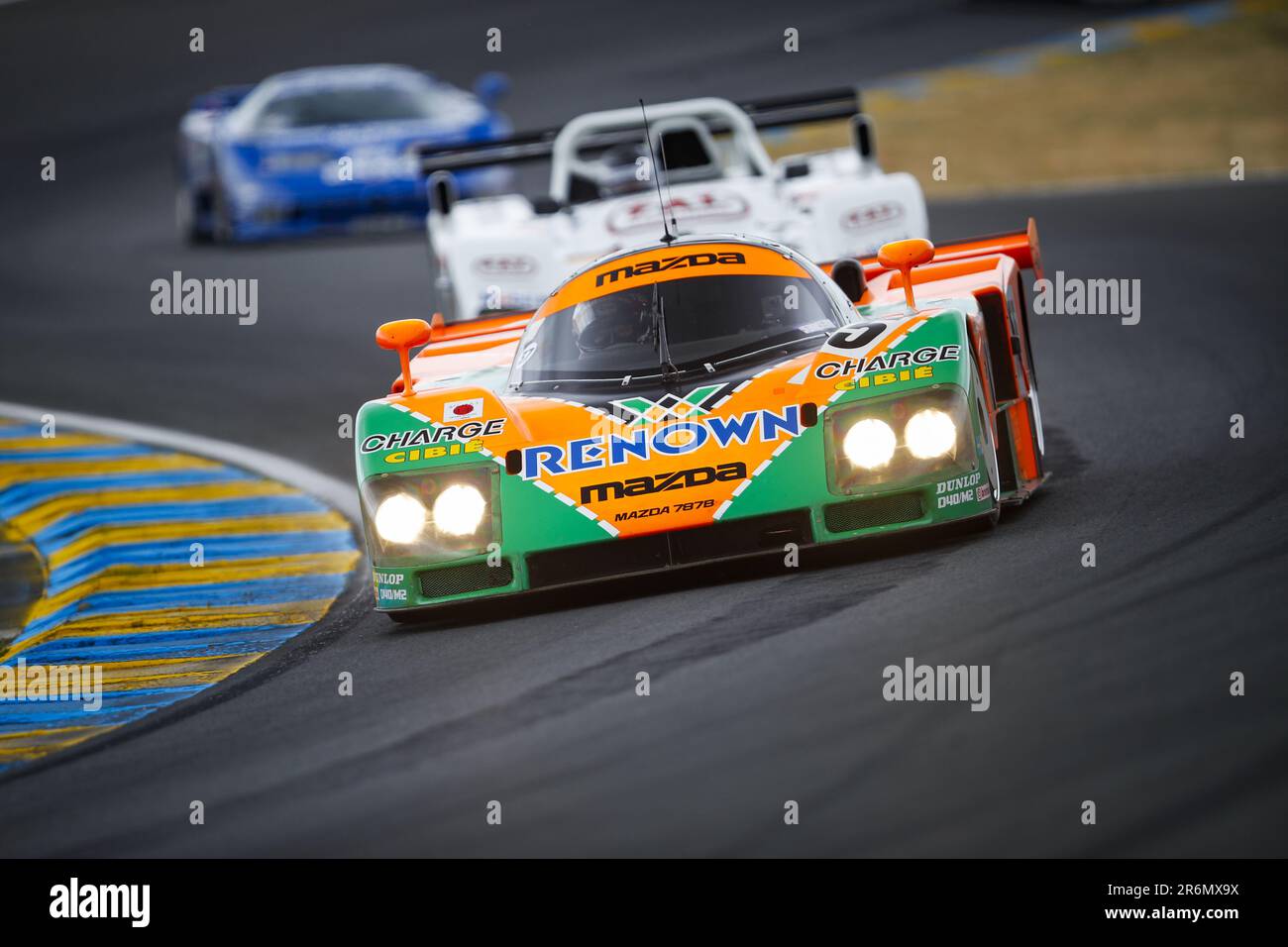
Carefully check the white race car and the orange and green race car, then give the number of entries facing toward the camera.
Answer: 2

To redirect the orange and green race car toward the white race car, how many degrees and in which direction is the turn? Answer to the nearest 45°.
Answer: approximately 180°

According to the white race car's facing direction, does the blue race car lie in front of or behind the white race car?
behind

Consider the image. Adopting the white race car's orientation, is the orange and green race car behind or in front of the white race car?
in front

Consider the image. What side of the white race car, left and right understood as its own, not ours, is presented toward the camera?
front

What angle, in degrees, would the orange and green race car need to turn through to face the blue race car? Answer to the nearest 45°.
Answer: approximately 180°

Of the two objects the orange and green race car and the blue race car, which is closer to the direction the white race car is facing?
the orange and green race car
